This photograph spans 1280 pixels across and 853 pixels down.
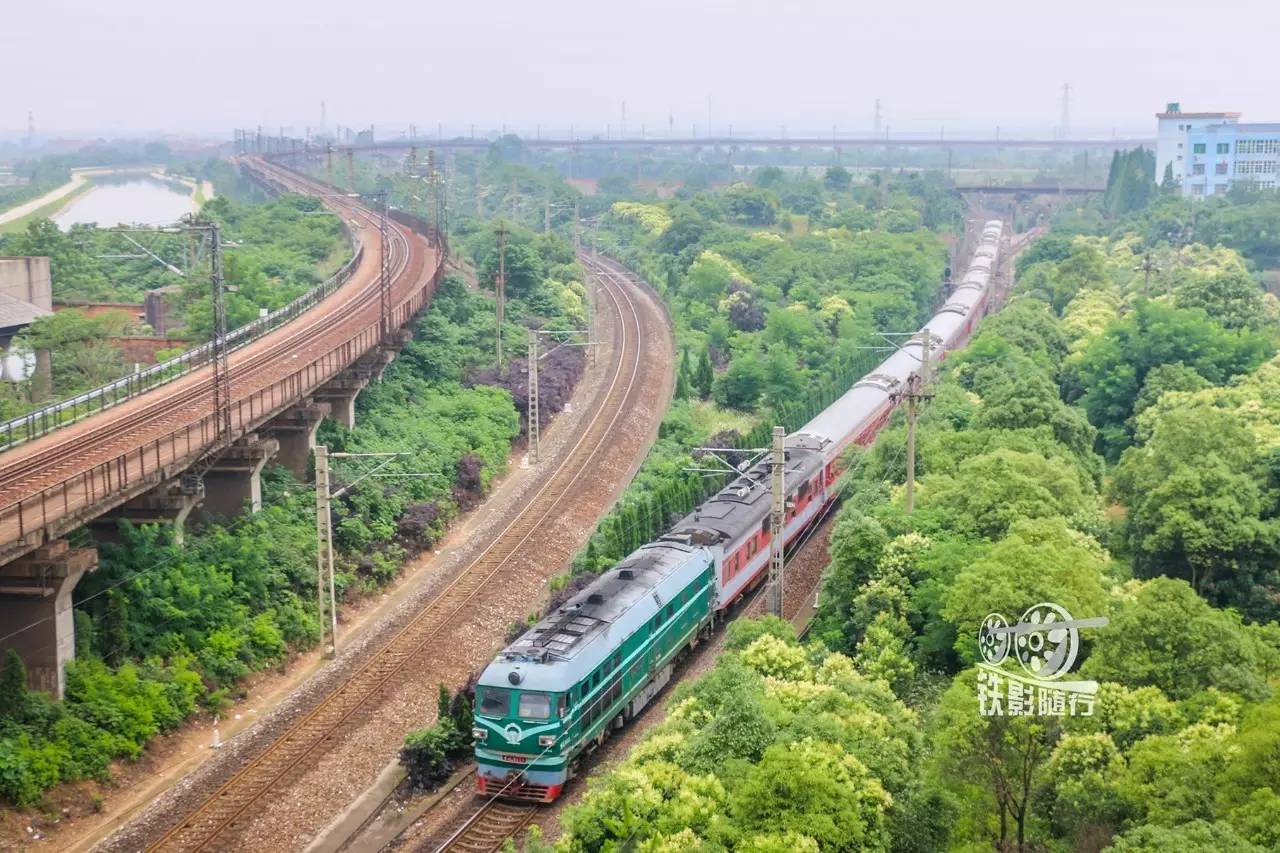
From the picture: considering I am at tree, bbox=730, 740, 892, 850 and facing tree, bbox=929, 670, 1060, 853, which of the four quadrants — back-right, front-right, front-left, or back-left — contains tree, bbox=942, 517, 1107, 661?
front-left

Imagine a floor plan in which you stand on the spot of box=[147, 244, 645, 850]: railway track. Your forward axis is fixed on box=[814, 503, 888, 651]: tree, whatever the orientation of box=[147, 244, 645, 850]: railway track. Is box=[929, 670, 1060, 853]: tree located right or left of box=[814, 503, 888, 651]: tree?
right

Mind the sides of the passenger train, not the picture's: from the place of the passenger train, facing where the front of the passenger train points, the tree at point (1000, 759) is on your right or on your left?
on your left

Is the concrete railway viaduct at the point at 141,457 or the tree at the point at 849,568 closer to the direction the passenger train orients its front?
the concrete railway viaduct

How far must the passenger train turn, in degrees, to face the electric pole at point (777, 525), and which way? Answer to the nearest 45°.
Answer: approximately 180°

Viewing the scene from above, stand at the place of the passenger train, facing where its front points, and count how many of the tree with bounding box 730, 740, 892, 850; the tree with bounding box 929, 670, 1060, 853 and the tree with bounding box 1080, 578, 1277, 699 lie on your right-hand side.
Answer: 0

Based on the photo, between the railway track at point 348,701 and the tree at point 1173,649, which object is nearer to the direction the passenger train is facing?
the railway track

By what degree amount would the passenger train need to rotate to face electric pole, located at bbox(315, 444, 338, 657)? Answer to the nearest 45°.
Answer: approximately 90° to its right

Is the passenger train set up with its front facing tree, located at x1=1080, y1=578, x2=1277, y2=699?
no

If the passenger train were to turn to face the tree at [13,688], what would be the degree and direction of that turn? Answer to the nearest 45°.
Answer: approximately 45° to its right

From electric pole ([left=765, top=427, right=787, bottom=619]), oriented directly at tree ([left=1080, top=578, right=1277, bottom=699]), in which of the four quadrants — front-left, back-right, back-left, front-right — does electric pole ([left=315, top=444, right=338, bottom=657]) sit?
back-right

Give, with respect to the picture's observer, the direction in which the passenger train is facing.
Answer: facing the viewer and to the left of the viewer

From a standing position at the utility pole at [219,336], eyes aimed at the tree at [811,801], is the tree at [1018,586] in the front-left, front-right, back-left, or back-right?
front-left

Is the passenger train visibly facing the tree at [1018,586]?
no

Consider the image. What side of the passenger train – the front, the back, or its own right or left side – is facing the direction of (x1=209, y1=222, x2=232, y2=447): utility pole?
right

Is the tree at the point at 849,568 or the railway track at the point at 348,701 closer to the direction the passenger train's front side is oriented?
the railway track
